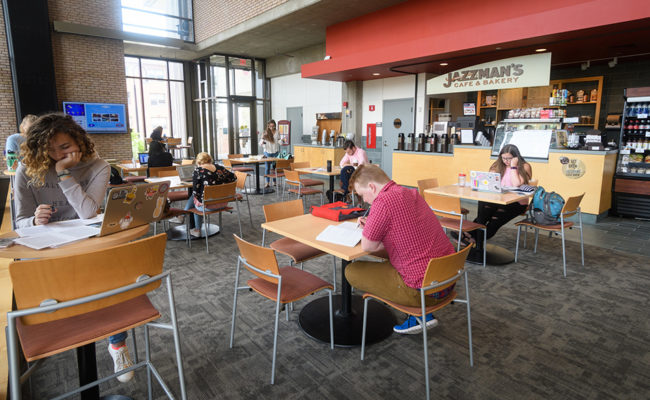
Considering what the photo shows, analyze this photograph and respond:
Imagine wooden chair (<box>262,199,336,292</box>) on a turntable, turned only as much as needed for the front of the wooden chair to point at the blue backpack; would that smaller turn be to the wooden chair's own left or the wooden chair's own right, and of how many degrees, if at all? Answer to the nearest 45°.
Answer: approximately 45° to the wooden chair's own left

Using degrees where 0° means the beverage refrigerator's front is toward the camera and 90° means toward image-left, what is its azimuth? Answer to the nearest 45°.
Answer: approximately 45°

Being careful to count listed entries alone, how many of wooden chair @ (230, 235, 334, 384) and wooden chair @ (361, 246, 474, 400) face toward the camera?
0

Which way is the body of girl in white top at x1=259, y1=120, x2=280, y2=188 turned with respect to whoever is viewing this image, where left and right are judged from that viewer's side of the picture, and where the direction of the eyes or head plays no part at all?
facing the viewer

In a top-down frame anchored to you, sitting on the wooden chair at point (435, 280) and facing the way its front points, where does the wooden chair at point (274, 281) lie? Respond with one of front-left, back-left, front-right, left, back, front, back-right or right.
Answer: front-left

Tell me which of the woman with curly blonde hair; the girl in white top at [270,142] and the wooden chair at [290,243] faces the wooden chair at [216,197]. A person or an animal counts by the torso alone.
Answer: the girl in white top

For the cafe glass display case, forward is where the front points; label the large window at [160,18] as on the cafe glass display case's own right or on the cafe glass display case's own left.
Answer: on the cafe glass display case's own right

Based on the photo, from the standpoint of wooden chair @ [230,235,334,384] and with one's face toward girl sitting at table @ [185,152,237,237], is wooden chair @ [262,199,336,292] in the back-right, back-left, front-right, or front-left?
front-right

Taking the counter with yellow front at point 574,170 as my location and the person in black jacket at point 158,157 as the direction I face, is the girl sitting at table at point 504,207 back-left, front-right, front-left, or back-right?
front-left

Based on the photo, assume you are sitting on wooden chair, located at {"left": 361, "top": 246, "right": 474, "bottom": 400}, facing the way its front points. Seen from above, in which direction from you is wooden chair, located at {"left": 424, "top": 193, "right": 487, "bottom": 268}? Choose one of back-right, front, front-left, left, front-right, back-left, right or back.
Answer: front-right

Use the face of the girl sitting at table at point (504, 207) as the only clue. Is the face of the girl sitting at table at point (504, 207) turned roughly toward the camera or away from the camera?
toward the camera

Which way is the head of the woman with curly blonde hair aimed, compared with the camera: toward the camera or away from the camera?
toward the camera

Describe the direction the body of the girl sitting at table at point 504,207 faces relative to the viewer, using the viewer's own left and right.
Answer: facing the viewer and to the left of the viewer

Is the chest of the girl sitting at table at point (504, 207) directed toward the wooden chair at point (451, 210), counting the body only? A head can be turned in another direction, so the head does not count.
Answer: yes

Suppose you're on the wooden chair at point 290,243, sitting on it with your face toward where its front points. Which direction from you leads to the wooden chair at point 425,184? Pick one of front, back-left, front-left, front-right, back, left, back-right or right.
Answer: left

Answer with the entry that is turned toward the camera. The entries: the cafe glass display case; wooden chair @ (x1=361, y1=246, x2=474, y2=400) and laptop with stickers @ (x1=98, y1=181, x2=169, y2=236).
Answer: the cafe glass display case
